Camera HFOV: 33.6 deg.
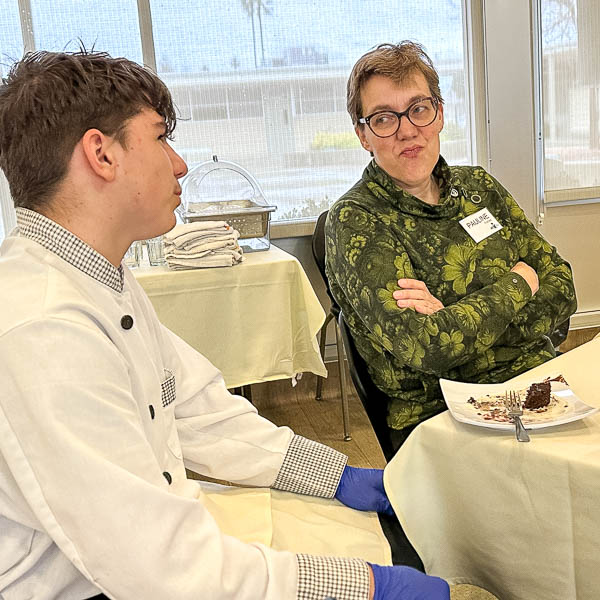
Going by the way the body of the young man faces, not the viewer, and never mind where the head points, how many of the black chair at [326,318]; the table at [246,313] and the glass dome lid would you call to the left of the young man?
3

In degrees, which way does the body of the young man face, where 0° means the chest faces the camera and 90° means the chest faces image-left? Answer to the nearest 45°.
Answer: approximately 270°

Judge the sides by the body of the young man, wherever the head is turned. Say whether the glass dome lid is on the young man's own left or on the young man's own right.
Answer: on the young man's own left

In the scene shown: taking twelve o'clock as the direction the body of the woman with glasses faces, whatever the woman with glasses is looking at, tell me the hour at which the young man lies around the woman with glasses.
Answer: The young man is roughly at 2 o'clock from the woman with glasses.

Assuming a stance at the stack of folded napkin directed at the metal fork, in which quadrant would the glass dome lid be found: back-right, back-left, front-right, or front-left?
back-left

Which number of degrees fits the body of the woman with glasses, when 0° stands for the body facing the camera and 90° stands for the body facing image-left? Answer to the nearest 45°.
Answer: approximately 315°

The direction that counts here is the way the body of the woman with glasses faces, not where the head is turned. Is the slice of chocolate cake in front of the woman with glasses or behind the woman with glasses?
in front

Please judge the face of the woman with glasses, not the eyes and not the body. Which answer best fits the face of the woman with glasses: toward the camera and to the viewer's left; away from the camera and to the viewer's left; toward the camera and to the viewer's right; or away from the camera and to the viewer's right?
toward the camera and to the viewer's left

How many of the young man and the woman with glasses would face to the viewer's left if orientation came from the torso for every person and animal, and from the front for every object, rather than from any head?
0

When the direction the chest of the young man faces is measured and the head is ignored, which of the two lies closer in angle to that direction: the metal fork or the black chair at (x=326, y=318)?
the metal fork

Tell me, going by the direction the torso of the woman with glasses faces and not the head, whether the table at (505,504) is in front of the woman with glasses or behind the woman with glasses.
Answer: in front

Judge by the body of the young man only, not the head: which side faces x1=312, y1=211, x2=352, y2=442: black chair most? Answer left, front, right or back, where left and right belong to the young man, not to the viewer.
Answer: left

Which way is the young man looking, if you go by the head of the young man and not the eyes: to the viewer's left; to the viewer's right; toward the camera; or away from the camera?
to the viewer's right
